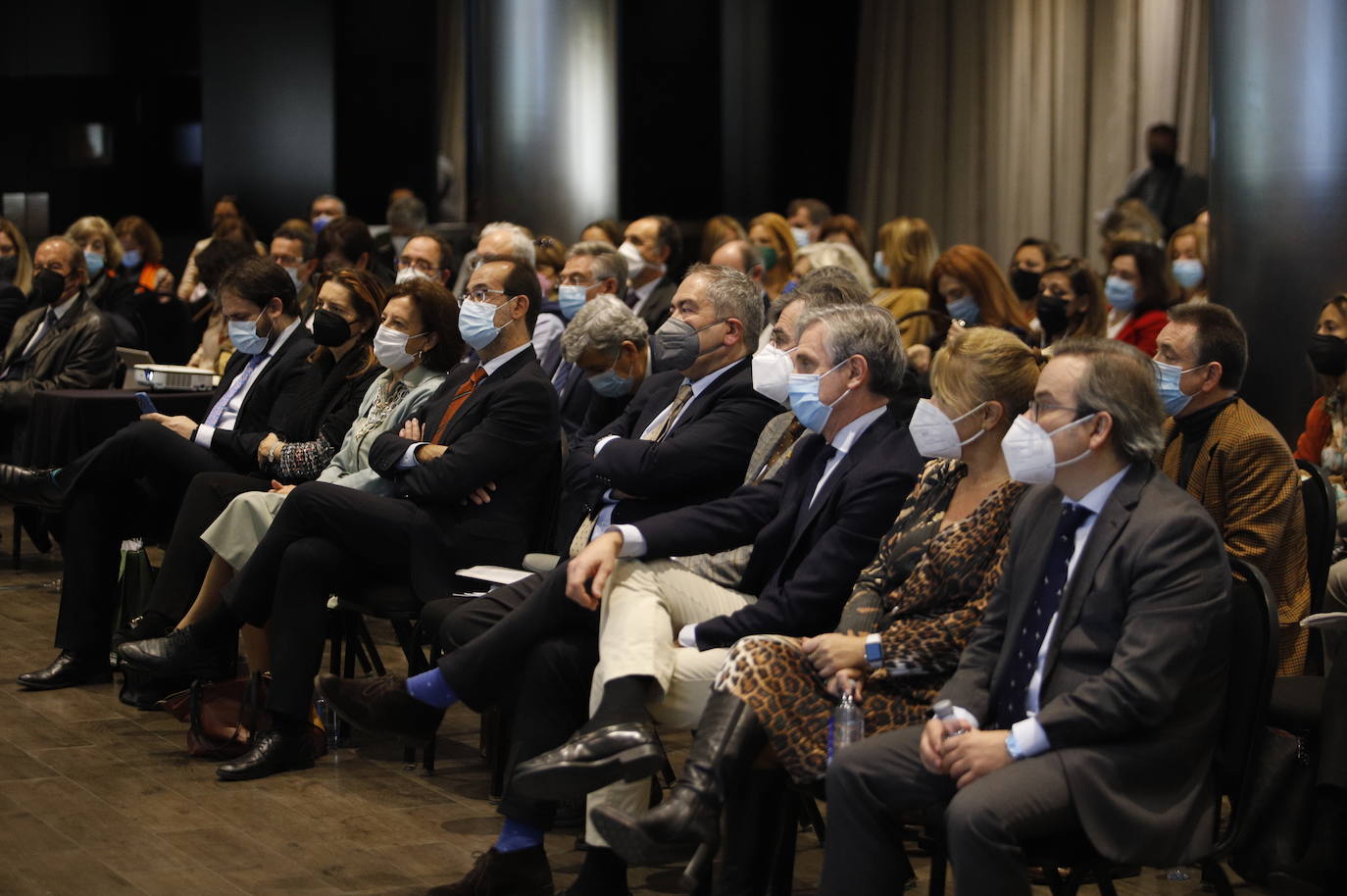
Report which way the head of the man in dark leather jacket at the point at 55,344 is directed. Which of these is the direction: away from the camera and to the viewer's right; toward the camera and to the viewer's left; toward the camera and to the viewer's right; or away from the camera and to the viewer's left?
toward the camera and to the viewer's left

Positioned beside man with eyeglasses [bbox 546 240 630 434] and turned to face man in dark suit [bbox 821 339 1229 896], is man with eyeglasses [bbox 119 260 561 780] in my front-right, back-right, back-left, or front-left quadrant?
front-right

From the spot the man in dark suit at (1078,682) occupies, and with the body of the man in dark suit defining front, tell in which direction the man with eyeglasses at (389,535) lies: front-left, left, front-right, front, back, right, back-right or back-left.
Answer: right

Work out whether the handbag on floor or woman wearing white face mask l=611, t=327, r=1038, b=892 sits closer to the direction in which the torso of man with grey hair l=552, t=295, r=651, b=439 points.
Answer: the handbag on floor

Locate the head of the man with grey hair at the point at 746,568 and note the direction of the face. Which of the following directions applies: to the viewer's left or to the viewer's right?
to the viewer's left

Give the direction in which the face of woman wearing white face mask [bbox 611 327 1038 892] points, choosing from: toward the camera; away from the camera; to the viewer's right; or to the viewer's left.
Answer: to the viewer's left

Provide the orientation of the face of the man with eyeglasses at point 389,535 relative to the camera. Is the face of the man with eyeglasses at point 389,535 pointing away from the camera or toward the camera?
toward the camera

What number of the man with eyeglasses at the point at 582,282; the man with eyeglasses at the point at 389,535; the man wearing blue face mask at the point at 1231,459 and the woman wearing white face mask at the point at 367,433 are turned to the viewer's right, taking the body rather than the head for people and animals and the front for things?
0

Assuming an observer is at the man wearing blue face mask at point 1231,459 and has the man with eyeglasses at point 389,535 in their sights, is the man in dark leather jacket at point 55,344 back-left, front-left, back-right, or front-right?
front-right

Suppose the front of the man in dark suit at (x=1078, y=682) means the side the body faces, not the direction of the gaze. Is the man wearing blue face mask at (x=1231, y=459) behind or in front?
behind

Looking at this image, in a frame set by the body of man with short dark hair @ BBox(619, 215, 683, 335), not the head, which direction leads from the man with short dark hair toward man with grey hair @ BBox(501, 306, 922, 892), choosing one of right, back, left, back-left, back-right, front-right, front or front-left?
front-left

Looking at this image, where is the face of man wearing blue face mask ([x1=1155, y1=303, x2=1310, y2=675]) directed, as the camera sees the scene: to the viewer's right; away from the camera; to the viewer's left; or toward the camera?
to the viewer's left

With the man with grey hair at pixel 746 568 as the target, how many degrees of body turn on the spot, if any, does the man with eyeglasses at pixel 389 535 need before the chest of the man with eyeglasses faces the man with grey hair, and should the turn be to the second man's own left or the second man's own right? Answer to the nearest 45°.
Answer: approximately 90° to the second man's own left

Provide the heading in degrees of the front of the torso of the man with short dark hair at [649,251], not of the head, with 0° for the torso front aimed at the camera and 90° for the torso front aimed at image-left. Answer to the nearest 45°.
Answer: approximately 45°

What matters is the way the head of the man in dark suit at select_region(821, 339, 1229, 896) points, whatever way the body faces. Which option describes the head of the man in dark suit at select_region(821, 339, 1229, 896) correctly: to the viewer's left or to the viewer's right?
to the viewer's left

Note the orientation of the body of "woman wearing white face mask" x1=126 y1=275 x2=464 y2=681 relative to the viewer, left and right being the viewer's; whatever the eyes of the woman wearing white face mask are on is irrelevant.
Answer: facing the viewer and to the left of the viewer
